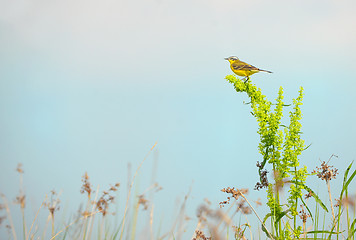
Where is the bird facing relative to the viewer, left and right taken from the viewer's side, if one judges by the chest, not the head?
facing to the left of the viewer
